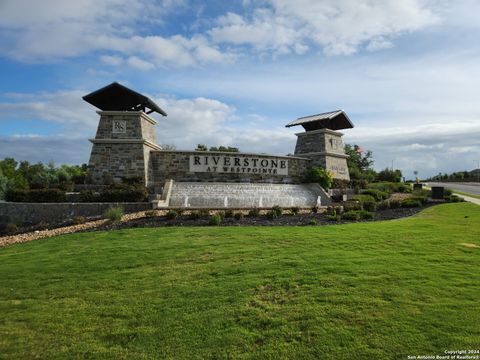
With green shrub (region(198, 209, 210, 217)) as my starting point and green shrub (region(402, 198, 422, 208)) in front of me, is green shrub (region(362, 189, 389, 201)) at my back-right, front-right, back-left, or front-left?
front-left

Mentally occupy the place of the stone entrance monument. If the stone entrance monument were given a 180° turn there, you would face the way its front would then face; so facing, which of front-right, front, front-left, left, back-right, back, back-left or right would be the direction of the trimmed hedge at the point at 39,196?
left

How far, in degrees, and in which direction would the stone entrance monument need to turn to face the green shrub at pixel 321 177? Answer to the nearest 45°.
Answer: approximately 45° to its left

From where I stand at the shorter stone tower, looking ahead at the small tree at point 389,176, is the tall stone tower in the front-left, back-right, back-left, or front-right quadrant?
back-left

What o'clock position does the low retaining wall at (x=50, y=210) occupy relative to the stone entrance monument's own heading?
The low retaining wall is roughly at 3 o'clock from the stone entrance monument.

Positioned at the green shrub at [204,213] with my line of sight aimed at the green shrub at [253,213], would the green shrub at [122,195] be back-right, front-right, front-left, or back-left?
back-left

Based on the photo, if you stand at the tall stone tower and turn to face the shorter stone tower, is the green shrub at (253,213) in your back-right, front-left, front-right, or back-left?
front-right

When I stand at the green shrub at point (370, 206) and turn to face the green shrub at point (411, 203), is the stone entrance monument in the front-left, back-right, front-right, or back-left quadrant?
back-left

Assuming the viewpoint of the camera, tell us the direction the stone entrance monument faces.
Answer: facing the viewer and to the right of the viewer

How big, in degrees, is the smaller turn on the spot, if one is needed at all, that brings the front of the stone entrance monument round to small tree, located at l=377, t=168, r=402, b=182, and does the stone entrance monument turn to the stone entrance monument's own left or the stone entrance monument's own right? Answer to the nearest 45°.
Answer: approximately 90° to the stone entrance monument's own left

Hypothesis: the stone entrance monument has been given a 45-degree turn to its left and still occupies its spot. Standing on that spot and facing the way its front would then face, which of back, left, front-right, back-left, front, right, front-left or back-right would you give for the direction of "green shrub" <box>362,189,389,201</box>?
front

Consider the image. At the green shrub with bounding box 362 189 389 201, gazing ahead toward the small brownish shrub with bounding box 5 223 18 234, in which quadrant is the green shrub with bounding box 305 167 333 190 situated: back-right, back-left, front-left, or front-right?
front-right

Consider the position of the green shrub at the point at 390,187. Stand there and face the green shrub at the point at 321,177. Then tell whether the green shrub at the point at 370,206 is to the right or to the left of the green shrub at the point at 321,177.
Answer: left

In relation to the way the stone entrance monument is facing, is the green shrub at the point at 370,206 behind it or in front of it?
in front

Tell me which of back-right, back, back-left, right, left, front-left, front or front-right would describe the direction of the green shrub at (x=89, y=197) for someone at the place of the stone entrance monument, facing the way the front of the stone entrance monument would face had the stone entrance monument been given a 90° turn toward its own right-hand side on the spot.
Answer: front

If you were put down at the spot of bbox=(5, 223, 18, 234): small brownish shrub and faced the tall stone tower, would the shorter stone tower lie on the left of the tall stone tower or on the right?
right

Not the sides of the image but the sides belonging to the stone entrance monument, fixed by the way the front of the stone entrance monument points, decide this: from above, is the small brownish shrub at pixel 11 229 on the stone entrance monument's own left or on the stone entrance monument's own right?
on the stone entrance monument's own right

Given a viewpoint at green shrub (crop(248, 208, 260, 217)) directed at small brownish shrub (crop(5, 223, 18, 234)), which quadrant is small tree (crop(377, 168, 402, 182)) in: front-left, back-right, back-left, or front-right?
back-right

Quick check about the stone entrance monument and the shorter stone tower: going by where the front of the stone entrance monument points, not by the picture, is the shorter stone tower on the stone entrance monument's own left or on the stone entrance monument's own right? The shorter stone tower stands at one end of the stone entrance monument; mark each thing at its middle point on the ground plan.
on the stone entrance monument's own left
